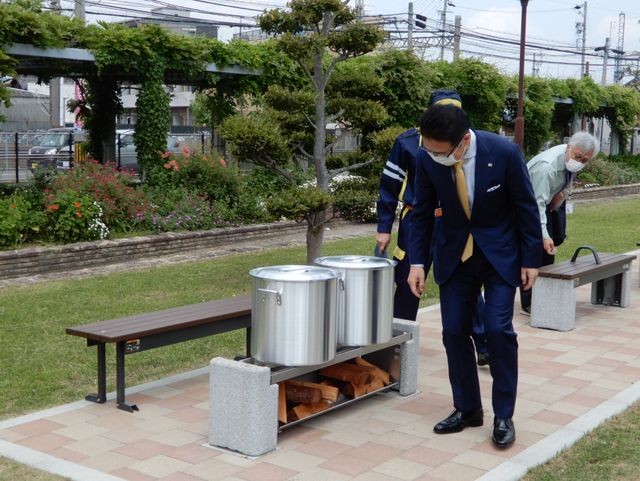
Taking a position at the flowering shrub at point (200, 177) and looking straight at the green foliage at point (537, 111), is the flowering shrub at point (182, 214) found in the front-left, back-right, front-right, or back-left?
back-right

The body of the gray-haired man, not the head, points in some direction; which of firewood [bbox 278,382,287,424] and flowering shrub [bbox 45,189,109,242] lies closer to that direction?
the firewood
